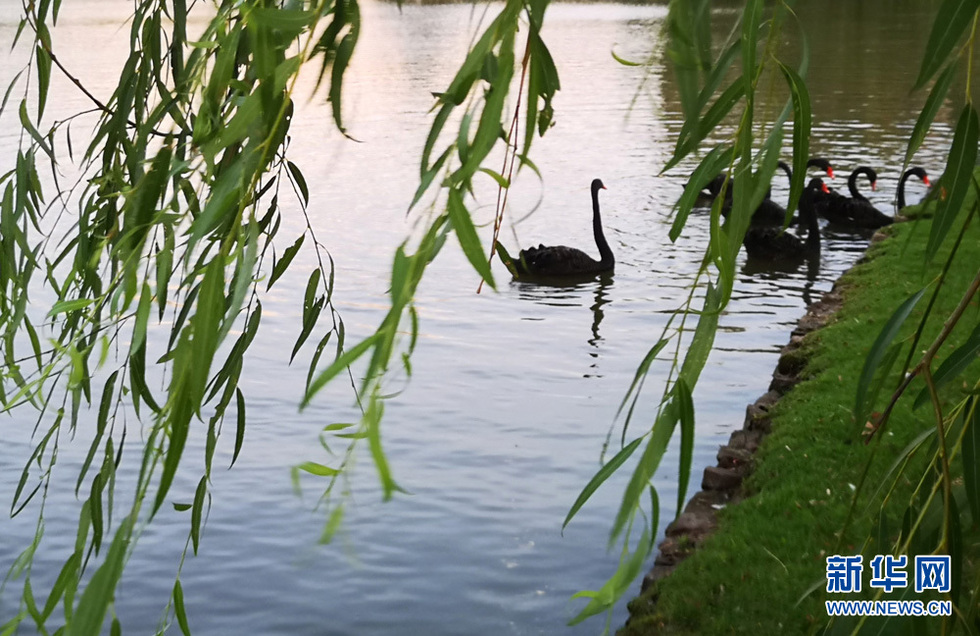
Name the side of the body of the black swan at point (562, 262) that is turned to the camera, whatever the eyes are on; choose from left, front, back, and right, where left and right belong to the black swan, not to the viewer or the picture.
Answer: right

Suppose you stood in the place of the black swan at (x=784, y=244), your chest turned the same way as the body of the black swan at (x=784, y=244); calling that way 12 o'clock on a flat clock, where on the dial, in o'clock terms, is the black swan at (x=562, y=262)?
the black swan at (x=562, y=262) is roughly at 5 o'clock from the black swan at (x=784, y=244).

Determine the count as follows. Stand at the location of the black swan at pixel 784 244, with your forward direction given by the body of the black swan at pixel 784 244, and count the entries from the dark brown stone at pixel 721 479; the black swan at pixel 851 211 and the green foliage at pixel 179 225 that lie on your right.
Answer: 2

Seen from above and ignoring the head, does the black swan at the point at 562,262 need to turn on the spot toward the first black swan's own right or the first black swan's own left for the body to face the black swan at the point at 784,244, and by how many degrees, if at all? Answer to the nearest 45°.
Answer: approximately 45° to the first black swan's own left

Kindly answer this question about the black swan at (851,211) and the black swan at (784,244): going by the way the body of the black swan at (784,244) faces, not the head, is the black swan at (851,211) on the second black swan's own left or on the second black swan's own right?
on the second black swan's own left

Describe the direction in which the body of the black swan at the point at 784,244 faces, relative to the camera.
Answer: to the viewer's right

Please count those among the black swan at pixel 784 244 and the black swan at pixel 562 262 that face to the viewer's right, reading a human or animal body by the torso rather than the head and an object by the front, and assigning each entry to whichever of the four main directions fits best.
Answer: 2

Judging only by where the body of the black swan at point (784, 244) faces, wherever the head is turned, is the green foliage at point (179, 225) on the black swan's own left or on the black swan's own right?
on the black swan's own right
